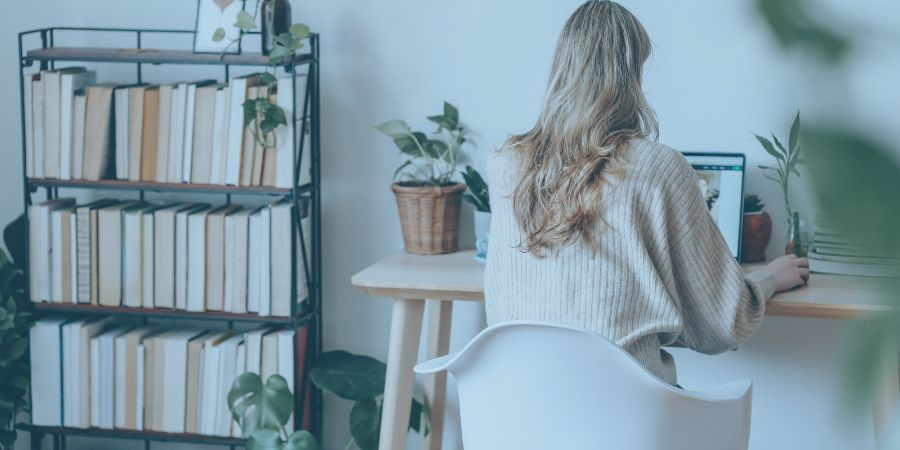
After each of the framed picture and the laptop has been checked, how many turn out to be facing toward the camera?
2

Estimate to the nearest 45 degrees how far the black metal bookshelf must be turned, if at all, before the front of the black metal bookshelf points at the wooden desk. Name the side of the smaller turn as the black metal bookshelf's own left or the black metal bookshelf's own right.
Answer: approximately 45° to the black metal bookshelf's own left

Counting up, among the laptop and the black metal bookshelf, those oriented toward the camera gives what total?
2

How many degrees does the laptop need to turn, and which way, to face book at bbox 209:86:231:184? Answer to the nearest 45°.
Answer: approximately 90° to its right

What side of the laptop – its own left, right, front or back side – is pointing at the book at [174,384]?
right

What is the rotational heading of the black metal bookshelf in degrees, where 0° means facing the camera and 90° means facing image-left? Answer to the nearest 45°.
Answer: approximately 0°

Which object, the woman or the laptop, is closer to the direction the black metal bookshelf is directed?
the woman

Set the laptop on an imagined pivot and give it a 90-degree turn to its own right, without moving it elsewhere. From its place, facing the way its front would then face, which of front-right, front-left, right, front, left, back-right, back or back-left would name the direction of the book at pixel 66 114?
front

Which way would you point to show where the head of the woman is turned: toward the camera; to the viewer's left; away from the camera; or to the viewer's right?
away from the camera

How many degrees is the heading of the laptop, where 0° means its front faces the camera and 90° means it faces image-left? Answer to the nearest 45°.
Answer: approximately 0°
